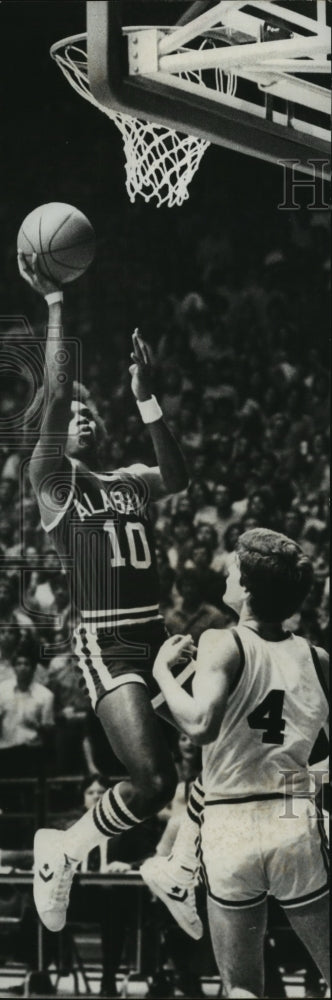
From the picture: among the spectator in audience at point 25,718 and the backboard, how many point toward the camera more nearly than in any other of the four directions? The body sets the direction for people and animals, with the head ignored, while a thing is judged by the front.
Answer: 1

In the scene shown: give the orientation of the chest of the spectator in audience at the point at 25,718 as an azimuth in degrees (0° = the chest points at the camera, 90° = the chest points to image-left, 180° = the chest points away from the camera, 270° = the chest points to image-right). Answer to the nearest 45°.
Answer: approximately 0°

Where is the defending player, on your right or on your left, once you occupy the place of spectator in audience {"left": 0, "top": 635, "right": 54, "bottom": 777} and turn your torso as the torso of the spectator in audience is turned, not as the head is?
on your left

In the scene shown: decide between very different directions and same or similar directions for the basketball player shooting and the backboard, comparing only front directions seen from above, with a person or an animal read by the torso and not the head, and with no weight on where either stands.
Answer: very different directions

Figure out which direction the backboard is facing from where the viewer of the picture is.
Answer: facing away from the viewer and to the left of the viewer

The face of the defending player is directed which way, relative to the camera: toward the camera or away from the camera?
away from the camera
